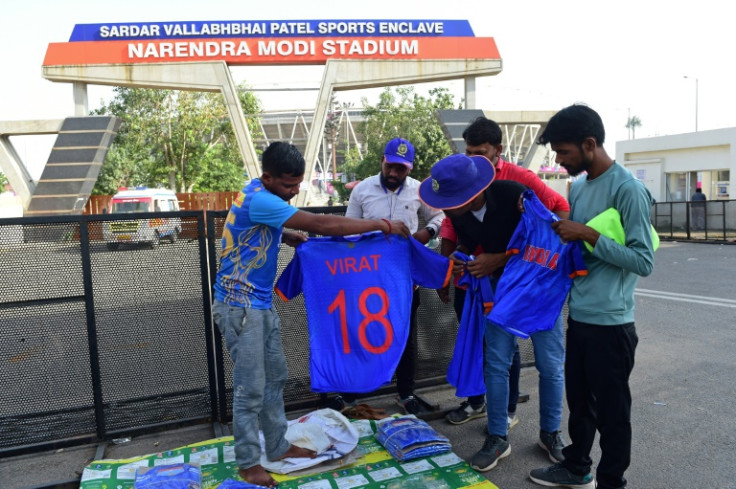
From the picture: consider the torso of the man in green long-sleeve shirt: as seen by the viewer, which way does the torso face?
to the viewer's left

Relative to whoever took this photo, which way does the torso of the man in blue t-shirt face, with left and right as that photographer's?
facing to the right of the viewer

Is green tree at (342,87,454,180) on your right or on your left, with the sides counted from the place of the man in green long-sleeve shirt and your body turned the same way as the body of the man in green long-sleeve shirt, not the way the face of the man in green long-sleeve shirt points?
on your right

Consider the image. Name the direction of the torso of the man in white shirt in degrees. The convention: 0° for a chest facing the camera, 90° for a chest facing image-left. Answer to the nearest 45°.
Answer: approximately 0°

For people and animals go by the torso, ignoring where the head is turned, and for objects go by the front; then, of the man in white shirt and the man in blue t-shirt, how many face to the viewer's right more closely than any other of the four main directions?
1

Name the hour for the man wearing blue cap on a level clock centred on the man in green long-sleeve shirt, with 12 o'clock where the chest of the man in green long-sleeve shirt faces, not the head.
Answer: The man wearing blue cap is roughly at 1 o'clock from the man in green long-sleeve shirt.

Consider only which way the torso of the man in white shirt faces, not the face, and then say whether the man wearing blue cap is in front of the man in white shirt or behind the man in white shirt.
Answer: in front

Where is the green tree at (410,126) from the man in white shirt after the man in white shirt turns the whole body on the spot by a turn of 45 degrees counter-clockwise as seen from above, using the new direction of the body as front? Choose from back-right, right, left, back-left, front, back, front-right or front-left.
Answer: back-left

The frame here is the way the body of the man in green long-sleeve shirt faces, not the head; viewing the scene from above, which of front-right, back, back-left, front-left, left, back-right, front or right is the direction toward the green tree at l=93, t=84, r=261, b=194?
front-right

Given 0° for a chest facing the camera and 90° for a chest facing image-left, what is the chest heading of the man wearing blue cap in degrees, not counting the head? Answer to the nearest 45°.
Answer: approximately 45°

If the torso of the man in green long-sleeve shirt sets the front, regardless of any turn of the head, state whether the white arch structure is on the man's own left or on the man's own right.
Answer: on the man's own right

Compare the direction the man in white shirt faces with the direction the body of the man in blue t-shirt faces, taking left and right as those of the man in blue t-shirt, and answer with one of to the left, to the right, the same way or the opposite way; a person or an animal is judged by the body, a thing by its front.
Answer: to the right

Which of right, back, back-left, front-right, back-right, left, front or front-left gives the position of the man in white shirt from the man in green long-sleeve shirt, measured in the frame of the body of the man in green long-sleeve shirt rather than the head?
front-right
